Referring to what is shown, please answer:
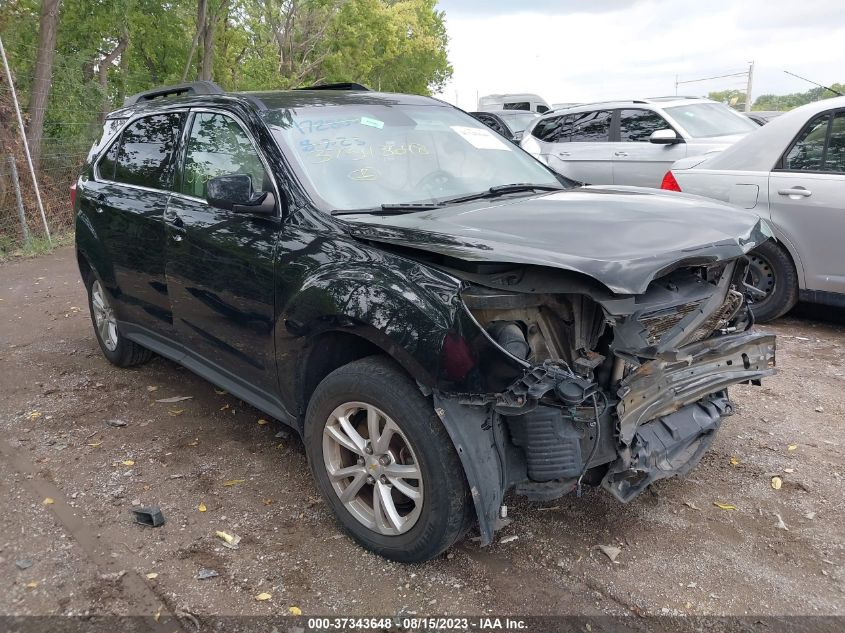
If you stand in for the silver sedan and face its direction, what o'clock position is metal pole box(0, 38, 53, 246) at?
The metal pole is roughly at 6 o'clock from the silver sedan.

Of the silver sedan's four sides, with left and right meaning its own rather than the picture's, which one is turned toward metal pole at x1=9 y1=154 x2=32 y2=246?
back

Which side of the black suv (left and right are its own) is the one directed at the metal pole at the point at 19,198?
back

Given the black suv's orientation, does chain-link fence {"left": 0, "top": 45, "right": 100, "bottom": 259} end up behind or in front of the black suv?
behind

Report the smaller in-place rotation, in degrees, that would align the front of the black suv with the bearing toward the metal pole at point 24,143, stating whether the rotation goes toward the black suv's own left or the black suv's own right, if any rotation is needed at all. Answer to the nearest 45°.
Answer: approximately 180°

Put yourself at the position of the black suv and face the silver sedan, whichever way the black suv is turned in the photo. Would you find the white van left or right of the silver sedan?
left

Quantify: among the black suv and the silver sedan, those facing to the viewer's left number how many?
0
